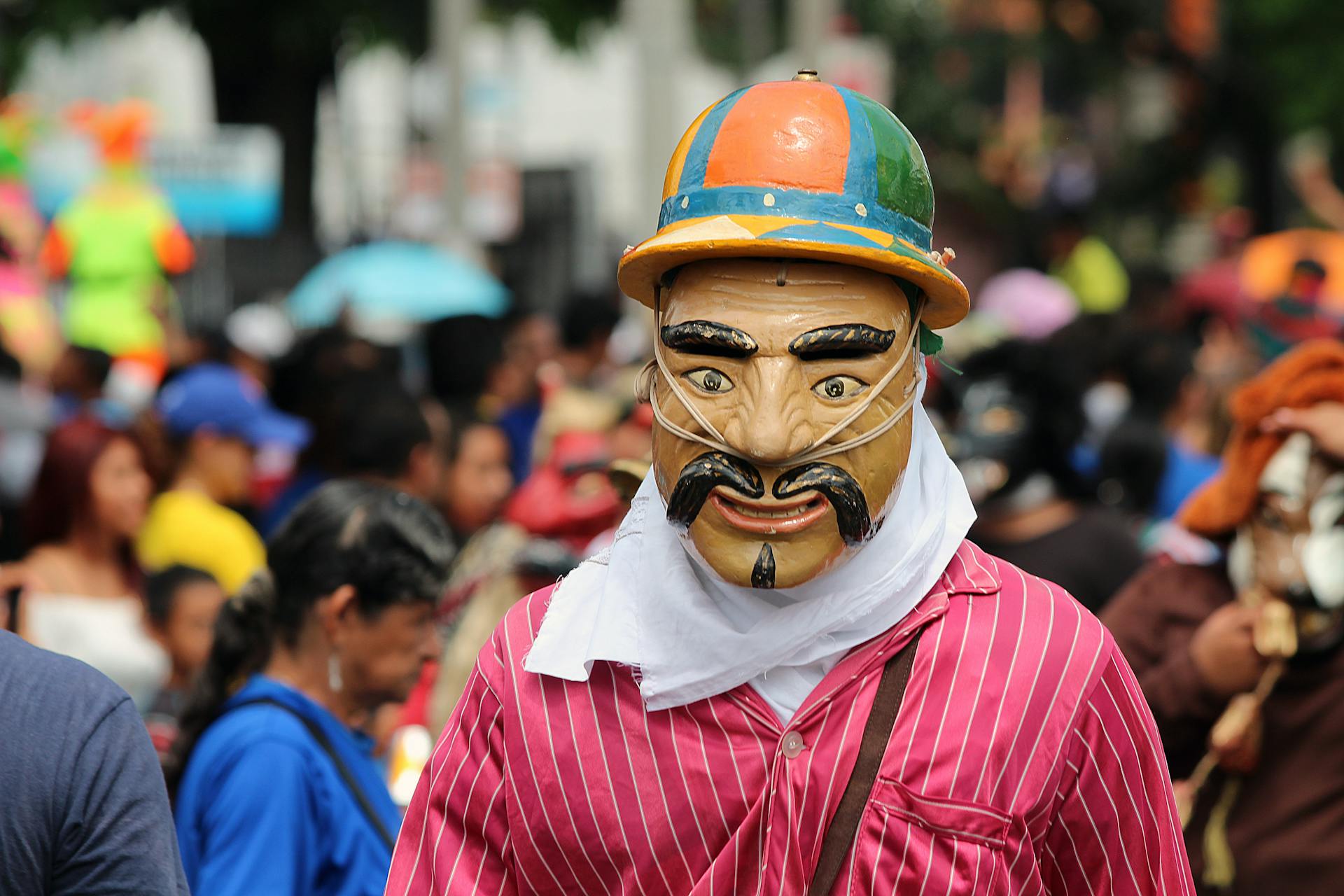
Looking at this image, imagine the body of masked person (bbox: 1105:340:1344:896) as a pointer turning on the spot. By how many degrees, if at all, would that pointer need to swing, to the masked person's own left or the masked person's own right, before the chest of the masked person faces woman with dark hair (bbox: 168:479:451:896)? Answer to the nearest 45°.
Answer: approximately 45° to the masked person's own right

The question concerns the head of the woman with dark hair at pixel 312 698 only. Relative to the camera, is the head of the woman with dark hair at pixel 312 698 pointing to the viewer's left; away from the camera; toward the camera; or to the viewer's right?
to the viewer's right

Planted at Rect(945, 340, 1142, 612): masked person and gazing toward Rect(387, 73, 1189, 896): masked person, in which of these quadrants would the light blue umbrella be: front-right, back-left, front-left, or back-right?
back-right

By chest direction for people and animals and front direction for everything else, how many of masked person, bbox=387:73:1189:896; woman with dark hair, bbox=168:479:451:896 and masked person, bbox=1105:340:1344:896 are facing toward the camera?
2

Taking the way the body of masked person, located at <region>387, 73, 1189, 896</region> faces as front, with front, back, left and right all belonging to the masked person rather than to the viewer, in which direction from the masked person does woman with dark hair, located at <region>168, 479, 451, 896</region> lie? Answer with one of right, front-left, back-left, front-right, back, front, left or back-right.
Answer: back-right

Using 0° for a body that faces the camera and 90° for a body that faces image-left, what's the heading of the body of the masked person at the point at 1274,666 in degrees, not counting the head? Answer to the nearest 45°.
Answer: approximately 0°

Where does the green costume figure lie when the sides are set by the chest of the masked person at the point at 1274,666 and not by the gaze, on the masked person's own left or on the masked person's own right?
on the masked person's own right

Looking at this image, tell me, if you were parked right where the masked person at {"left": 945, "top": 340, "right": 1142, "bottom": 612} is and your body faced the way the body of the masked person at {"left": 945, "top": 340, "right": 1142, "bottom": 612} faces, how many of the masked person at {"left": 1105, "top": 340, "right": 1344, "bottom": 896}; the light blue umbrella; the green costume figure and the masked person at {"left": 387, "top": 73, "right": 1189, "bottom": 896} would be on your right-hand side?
2
